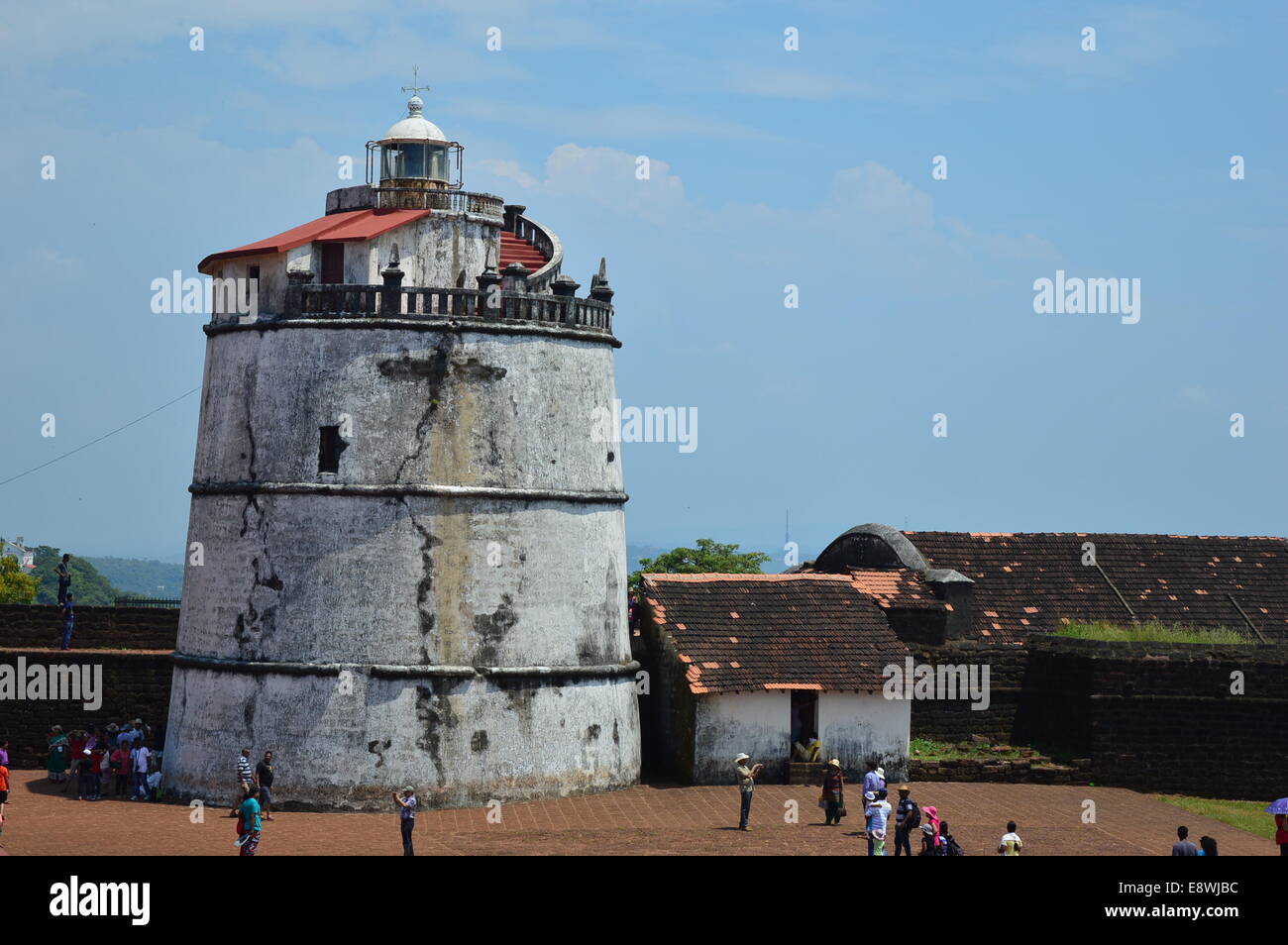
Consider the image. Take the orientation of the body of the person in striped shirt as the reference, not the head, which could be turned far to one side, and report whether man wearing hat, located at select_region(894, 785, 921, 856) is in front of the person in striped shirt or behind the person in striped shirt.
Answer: in front

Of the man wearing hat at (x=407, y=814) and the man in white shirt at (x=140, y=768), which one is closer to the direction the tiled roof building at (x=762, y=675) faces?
the man wearing hat

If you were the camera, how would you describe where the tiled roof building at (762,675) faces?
facing the viewer

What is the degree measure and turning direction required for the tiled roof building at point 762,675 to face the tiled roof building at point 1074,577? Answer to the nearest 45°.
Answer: approximately 135° to its left

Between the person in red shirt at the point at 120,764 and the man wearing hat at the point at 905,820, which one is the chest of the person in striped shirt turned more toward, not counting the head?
the man wearing hat

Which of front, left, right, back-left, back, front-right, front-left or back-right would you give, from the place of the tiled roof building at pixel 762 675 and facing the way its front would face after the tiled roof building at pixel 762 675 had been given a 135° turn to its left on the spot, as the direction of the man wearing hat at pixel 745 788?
back-right

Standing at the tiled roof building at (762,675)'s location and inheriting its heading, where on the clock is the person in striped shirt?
The person in striped shirt is roughly at 2 o'clock from the tiled roof building.

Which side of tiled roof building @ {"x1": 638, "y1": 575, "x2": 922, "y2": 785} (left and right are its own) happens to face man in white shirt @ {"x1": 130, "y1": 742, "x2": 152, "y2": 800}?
right
